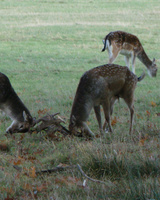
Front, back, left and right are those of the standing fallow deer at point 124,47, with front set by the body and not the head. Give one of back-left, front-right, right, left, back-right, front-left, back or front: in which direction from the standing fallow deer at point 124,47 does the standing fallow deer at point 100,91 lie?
right

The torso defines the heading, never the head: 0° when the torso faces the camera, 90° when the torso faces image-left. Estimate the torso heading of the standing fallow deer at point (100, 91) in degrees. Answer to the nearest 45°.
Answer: approximately 90°

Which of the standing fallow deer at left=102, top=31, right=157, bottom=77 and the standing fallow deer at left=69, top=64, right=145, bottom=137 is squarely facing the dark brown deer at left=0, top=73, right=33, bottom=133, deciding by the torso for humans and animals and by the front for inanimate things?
the standing fallow deer at left=69, top=64, right=145, bottom=137

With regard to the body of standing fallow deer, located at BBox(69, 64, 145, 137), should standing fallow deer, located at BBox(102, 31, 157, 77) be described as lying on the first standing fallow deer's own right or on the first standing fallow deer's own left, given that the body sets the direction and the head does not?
on the first standing fallow deer's own right

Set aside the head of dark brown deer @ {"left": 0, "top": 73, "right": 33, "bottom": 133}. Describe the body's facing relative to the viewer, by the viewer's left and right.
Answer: facing to the right of the viewer

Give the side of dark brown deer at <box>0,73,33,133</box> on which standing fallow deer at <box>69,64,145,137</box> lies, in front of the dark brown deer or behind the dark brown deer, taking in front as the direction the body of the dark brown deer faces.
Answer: in front

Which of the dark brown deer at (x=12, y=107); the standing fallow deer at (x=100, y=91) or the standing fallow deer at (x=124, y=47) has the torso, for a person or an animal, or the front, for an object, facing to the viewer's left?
the standing fallow deer at (x=100, y=91)

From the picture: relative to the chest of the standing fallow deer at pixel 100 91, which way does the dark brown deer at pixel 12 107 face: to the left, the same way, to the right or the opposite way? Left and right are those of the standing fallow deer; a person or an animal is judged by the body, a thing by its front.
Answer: the opposite way

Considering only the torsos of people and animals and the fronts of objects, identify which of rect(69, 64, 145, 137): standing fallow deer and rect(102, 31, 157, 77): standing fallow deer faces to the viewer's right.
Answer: rect(102, 31, 157, 77): standing fallow deer

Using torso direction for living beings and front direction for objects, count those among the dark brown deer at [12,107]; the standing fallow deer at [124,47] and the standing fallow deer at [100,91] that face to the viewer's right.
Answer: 2

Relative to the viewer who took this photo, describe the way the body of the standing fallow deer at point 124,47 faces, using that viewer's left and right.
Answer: facing to the right of the viewer

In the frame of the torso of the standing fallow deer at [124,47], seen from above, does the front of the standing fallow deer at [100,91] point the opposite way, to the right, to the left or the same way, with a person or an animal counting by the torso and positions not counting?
the opposite way

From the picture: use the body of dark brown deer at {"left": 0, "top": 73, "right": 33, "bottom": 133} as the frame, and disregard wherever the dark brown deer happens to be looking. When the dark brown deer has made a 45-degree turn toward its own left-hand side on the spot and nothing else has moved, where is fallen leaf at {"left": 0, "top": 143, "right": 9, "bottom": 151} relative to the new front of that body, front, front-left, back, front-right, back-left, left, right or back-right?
back-right
